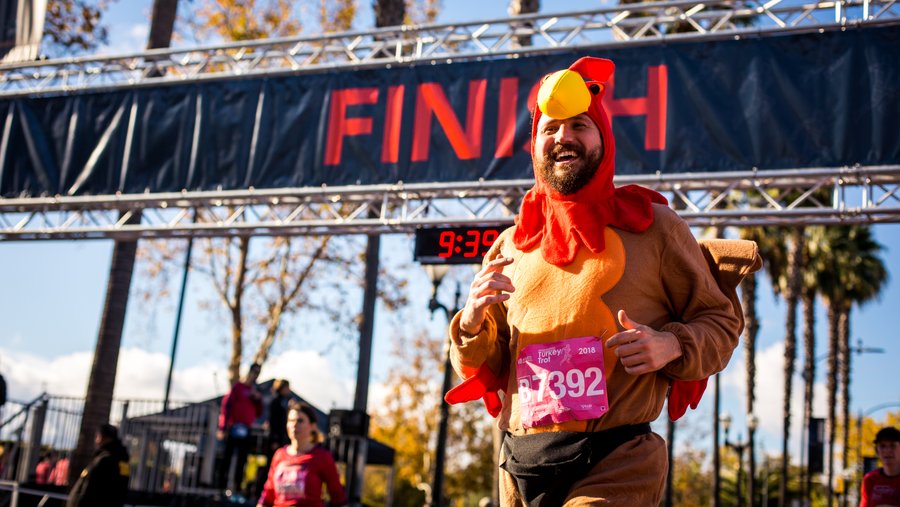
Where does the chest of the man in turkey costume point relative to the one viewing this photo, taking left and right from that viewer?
facing the viewer and to the left of the viewer

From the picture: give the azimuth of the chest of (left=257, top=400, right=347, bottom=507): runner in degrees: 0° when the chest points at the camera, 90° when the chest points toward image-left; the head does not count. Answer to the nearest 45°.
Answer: approximately 45°

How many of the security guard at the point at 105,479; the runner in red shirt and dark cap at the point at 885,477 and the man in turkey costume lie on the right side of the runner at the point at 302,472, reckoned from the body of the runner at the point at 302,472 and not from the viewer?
1

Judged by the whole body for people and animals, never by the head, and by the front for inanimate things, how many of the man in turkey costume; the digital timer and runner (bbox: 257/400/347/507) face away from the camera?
0

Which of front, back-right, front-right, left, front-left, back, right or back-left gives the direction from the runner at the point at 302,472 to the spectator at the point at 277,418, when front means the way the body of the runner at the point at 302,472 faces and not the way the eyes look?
back-right

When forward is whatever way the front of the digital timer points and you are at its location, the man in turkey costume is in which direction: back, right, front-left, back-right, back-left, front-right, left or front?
front

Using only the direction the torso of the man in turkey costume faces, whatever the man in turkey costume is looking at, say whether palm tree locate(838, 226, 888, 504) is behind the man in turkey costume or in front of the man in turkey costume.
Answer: behind

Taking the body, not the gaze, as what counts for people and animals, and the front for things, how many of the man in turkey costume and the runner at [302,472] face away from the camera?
0

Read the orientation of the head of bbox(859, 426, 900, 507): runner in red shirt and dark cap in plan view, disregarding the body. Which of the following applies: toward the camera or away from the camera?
toward the camera

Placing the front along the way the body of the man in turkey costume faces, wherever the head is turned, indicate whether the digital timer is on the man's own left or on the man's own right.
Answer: on the man's own right

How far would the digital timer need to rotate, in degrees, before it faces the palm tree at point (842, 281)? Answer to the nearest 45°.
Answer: approximately 135° to its left

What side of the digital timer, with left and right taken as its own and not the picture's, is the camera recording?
front

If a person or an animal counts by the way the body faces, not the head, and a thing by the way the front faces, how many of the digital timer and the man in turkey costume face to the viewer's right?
0
